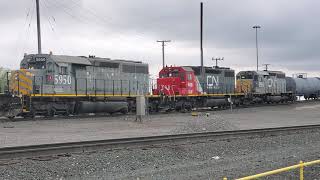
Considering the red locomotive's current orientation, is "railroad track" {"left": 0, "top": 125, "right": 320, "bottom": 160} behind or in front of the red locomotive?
in front

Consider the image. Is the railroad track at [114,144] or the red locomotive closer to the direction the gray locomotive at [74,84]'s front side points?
the railroad track

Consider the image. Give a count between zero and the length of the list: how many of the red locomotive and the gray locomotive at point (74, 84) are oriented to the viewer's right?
0

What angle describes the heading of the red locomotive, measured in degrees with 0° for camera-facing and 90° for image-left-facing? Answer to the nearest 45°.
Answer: approximately 45°

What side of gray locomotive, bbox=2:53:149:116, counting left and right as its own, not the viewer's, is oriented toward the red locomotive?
back

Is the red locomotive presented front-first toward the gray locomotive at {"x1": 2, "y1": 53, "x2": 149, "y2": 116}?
yes

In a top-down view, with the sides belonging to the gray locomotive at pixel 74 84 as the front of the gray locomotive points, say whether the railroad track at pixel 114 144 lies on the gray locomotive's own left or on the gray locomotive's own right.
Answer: on the gray locomotive's own left
